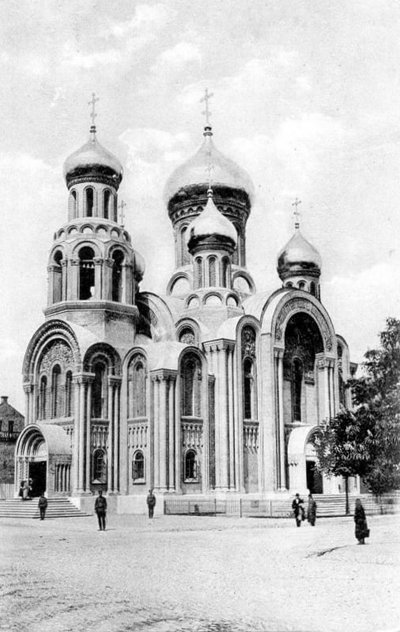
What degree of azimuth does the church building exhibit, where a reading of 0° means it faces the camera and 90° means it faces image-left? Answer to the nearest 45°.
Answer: approximately 45°

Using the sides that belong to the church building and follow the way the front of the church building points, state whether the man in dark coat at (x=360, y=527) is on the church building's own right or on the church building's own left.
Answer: on the church building's own left

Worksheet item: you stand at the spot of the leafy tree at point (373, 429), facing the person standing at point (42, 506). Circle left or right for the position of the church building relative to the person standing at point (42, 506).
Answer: right

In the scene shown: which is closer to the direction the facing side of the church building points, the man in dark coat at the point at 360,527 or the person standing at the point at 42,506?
the person standing

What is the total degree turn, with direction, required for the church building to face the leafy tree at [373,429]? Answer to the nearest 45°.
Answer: approximately 90° to its left

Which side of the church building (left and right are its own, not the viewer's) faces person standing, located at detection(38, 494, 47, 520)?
front

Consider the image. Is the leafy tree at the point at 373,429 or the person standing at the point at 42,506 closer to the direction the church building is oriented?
the person standing
